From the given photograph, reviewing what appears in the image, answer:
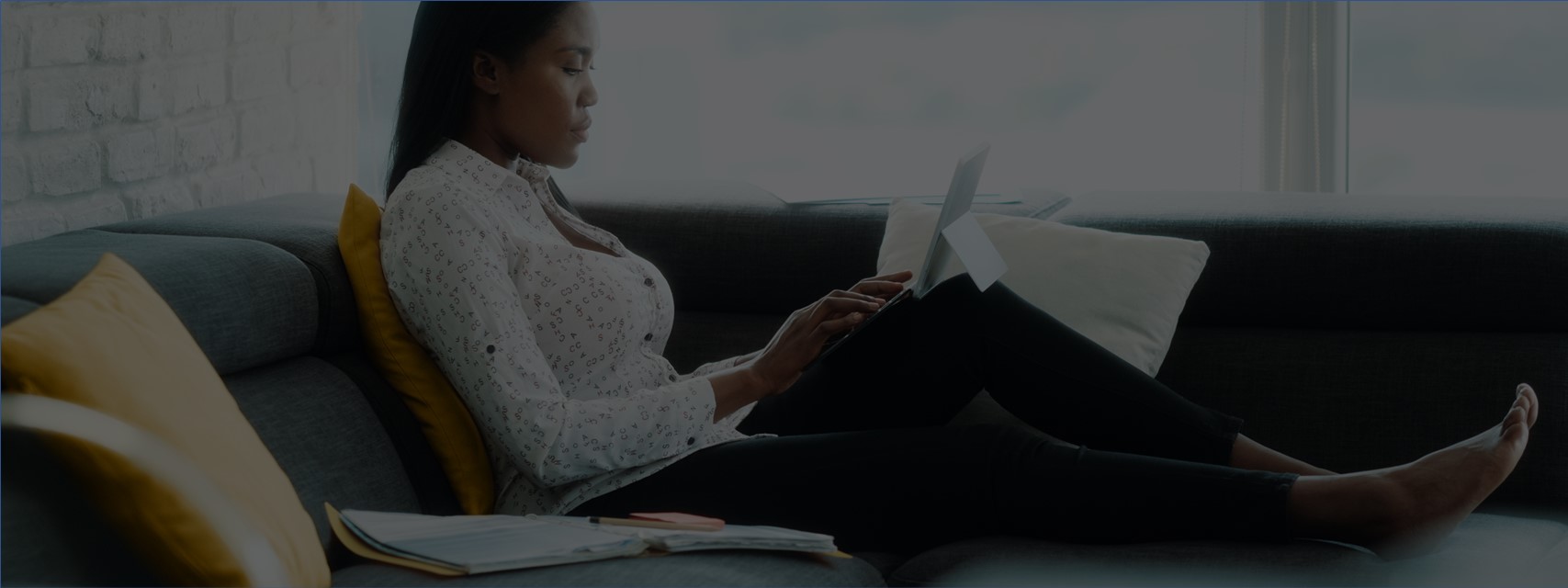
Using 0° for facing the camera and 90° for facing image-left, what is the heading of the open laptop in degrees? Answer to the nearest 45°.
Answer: approximately 90°

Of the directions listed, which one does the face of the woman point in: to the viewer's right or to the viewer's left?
to the viewer's right

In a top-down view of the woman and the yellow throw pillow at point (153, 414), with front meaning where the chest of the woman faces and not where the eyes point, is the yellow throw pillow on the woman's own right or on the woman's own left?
on the woman's own right

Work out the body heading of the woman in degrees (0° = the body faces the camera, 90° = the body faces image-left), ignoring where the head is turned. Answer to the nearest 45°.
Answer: approximately 270°

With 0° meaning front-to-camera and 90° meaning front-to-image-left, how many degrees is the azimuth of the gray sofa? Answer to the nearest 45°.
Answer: approximately 0°
